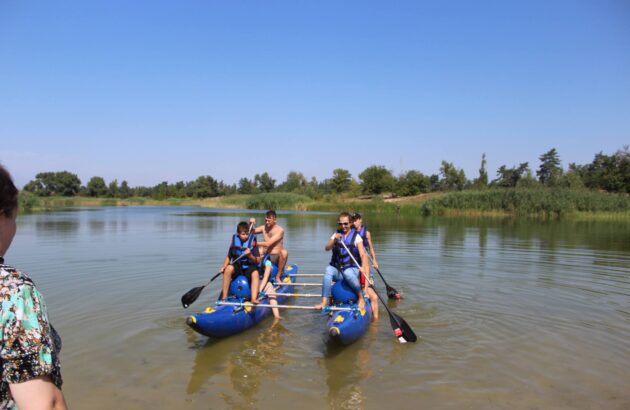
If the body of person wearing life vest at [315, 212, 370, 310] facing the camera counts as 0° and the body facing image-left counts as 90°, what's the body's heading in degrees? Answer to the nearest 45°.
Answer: approximately 0°

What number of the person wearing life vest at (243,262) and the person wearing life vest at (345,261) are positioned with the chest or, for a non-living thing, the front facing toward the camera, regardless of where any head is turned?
2

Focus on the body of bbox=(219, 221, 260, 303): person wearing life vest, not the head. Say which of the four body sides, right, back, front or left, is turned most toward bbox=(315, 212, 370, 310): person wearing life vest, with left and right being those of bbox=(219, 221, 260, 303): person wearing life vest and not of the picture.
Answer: left

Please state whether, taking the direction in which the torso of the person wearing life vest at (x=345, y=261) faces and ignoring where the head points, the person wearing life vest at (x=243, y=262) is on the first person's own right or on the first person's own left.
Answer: on the first person's own right

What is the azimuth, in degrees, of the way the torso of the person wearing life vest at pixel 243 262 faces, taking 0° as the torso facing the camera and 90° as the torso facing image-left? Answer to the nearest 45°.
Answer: approximately 0°
